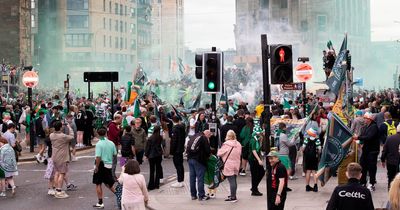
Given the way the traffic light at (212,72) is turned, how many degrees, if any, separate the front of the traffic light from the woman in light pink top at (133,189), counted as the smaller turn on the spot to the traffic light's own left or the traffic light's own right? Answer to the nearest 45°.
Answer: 0° — it already faces them

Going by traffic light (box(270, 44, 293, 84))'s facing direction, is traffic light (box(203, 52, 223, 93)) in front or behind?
behind

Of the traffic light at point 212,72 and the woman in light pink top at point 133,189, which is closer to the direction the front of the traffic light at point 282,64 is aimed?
the woman in light pink top
